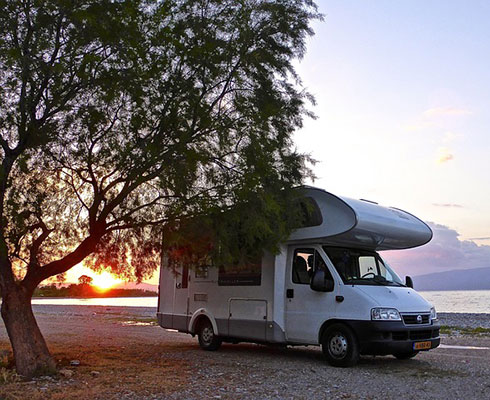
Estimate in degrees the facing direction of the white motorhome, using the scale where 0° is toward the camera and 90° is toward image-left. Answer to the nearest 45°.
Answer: approximately 315°
